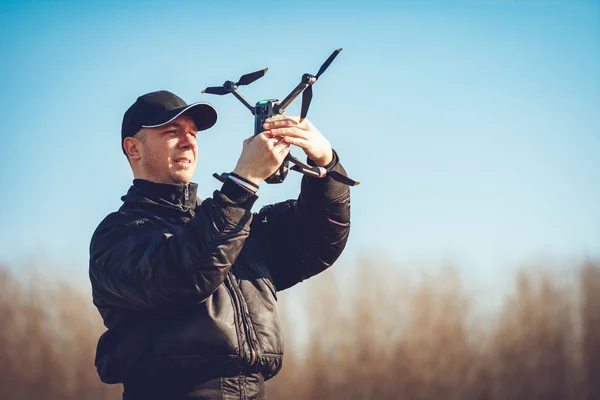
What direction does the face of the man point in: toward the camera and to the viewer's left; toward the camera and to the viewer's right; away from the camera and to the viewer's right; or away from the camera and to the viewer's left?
toward the camera and to the viewer's right

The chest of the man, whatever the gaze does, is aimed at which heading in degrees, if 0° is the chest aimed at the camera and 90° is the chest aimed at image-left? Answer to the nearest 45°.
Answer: approximately 315°
